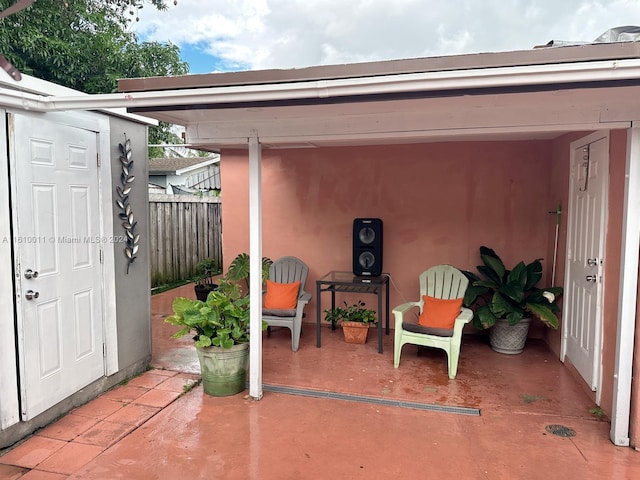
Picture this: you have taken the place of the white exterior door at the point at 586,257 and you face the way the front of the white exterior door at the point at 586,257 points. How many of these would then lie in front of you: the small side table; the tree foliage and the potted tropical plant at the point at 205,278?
3

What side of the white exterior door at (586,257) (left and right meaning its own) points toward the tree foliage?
front

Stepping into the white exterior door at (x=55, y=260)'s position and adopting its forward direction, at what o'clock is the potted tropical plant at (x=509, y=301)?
The potted tropical plant is roughly at 11 o'clock from the white exterior door.

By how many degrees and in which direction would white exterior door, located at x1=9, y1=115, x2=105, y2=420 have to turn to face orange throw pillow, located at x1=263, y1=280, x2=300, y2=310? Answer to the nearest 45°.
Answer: approximately 45° to its left

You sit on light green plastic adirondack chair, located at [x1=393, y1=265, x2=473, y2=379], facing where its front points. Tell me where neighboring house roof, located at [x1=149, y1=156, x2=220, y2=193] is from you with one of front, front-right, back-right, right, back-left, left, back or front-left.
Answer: right

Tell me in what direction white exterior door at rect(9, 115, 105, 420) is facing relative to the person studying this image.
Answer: facing the viewer and to the right of the viewer

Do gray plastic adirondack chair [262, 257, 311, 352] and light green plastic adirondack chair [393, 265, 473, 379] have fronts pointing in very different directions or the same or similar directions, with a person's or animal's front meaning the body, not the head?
same or similar directions

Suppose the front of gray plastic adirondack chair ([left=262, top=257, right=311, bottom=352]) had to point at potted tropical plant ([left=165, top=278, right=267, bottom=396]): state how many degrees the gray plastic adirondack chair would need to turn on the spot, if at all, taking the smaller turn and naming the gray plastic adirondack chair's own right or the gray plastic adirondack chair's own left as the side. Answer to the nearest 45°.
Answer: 0° — it already faces it

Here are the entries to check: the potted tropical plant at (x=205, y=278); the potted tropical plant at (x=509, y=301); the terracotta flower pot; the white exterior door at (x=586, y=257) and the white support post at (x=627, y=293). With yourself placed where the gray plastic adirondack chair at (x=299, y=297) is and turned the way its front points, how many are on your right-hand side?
1

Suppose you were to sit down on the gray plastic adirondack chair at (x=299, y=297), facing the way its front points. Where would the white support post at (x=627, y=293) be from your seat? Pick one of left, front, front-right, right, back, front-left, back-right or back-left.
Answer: left

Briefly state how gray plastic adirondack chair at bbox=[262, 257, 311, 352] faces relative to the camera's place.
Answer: facing the viewer and to the left of the viewer

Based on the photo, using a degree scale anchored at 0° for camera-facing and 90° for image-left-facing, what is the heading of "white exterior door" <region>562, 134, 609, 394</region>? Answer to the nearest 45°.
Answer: approximately 90°

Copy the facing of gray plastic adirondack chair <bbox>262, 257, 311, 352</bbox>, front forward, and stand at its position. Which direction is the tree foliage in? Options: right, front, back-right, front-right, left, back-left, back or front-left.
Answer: right

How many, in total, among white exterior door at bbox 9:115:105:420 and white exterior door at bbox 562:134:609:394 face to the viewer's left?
1

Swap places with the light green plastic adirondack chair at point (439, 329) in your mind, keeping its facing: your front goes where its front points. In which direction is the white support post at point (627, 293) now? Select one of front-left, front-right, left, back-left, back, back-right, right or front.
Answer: left

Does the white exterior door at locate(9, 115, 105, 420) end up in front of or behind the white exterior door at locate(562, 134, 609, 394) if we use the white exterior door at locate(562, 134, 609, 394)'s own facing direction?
in front

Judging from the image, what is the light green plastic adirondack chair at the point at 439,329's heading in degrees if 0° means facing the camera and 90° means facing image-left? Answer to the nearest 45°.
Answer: approximately 45°

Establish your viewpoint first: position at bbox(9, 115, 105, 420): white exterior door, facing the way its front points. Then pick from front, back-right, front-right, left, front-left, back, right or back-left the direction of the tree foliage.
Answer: back-left

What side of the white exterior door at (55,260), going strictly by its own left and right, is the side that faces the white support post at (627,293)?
front
